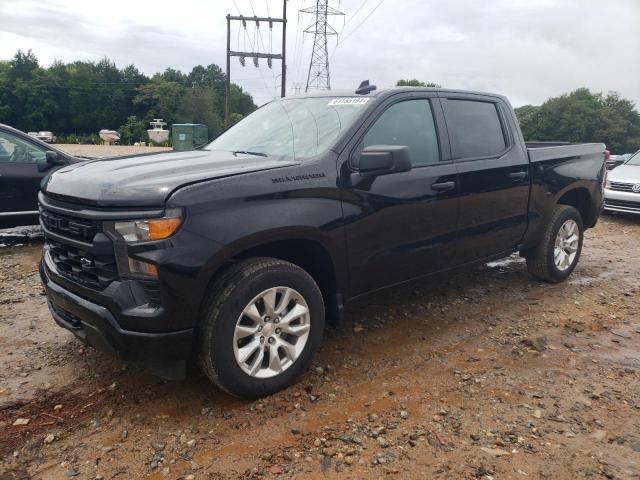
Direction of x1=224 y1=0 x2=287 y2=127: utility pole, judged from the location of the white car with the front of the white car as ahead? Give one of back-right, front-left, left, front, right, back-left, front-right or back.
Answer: right

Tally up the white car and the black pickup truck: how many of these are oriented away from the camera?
0

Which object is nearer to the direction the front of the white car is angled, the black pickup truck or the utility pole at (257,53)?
the black pickup truck

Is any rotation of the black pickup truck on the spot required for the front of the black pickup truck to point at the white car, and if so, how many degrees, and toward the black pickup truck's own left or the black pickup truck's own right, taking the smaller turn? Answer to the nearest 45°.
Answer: approximately 180°

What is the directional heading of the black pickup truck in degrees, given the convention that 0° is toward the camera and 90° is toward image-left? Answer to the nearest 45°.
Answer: approximately 45°

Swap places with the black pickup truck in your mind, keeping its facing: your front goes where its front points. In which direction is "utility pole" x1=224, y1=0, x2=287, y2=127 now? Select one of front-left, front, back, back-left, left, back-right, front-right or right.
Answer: back-right

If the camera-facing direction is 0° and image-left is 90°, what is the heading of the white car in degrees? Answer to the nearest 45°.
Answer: approximately 45°
